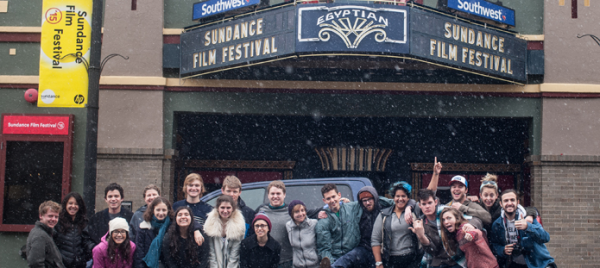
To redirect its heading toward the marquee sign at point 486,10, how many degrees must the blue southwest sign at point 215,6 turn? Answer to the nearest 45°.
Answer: approximately 135° to its left

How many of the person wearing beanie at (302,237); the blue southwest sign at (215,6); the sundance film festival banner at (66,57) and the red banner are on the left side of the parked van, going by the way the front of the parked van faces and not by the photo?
1

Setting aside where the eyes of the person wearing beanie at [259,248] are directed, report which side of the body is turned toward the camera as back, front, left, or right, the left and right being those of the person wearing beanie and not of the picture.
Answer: front

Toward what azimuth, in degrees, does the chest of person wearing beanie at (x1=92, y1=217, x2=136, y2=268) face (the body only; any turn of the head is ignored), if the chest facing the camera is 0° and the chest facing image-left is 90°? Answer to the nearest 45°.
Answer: approximately 0°

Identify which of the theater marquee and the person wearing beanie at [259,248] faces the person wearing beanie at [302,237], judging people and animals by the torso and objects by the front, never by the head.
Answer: the theater marquee

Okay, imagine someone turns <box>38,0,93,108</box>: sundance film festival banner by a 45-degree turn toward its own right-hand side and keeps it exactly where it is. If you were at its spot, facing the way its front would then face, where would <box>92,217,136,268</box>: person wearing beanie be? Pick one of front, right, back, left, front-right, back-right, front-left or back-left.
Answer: front-left

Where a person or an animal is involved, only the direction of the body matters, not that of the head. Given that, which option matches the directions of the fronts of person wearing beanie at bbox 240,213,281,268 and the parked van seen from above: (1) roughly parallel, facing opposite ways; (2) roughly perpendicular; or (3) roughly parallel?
roughly perpendicular

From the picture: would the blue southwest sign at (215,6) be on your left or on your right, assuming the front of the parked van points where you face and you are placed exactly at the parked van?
on your right

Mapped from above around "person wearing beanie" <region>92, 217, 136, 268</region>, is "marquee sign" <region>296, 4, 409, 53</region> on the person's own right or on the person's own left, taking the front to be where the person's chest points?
on the person's own left

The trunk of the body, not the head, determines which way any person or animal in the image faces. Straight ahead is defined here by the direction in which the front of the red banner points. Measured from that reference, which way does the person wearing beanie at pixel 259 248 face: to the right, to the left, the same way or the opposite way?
the same way

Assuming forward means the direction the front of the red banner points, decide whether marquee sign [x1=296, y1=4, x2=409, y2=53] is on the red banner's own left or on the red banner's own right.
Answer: on the red banner's own left

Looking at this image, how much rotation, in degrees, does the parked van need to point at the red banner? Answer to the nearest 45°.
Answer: approximately 45° to its right

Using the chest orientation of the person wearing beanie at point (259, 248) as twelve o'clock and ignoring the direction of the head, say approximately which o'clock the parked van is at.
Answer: The parked van is roughly at 7 o'clock from the person wearing beanie.

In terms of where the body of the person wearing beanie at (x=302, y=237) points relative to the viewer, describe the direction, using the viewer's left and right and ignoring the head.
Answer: facing the viewer

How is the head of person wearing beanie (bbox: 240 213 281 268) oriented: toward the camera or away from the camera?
toward the camera

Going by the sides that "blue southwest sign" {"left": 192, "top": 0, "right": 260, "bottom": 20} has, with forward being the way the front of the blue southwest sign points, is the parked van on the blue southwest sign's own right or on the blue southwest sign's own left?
on the blue southwest sign's own left

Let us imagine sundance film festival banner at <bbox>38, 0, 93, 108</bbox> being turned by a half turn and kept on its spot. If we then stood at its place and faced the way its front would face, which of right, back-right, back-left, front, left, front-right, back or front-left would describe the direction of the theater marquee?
back-right

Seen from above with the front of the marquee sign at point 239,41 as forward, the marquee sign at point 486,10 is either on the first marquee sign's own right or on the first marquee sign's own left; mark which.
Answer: on the first marquee sign's own left
